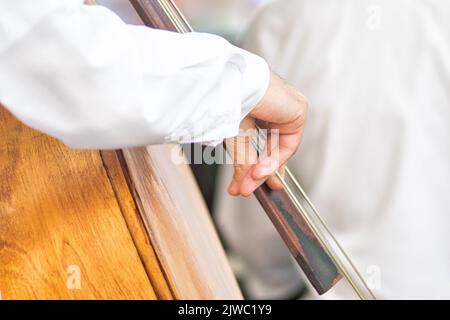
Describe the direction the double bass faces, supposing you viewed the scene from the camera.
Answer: facing to the right of the viewer
